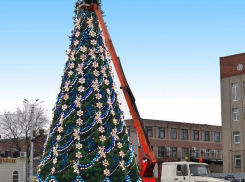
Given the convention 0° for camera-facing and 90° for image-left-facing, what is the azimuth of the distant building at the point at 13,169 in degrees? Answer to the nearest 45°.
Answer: approximately 0°

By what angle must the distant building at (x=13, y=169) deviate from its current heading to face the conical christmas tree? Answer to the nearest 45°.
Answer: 0° — it already faces it
